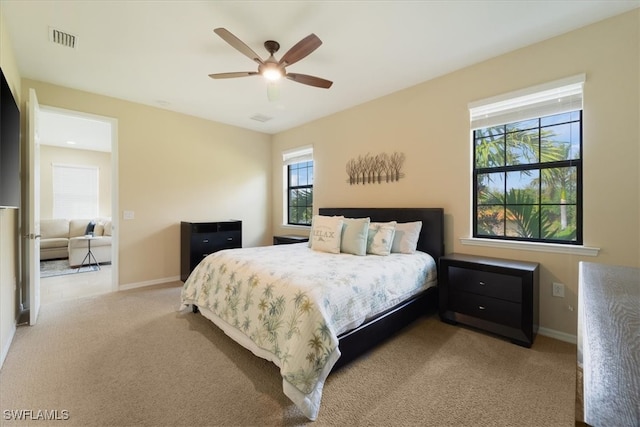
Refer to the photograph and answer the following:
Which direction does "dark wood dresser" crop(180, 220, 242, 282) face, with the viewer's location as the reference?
facing the viewer and to the right of the viewer

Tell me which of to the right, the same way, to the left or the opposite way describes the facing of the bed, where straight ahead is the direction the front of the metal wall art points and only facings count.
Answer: the same way

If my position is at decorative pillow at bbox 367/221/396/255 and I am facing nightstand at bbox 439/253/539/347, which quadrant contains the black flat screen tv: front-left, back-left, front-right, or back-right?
back-right

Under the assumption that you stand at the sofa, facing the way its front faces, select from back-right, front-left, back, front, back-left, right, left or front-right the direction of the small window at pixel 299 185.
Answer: front-left

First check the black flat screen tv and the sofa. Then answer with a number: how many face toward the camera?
1

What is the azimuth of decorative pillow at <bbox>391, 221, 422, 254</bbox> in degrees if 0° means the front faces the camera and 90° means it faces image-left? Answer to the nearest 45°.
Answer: approximately 45°

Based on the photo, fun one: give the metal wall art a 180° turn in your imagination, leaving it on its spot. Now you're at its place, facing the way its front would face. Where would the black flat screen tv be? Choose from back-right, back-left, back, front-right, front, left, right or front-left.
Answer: back

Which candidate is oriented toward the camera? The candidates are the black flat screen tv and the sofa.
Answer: the sofa

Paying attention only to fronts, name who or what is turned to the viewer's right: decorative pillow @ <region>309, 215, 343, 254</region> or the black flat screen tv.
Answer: the black flat screen tv

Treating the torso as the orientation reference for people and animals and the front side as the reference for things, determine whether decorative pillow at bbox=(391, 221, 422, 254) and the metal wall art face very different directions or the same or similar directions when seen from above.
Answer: same or similar directions

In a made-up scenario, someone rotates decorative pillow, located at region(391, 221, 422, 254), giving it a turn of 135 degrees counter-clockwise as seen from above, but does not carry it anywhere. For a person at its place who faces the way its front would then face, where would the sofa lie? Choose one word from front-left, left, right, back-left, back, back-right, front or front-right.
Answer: back

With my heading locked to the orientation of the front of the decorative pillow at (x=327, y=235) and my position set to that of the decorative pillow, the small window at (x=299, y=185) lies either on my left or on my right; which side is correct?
on my right

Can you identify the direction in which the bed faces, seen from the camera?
facing the viewer and to the left of the viewer

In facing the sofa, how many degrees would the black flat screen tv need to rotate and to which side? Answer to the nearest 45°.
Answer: approximately 90° to its left

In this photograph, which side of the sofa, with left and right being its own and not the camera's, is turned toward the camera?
front

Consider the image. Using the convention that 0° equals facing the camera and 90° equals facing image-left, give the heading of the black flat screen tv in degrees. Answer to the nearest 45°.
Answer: approximately 270°

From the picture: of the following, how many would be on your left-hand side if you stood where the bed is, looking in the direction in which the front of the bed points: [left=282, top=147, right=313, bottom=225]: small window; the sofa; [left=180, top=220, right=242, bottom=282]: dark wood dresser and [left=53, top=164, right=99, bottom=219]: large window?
0

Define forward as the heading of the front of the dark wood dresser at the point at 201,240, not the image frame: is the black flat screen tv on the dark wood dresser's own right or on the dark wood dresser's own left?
on the dark wood dresser's own right
